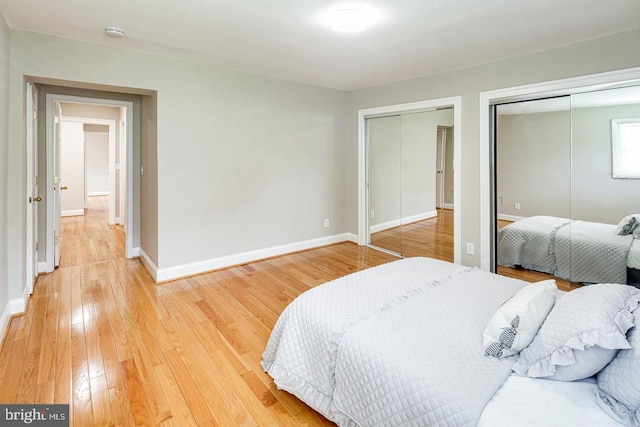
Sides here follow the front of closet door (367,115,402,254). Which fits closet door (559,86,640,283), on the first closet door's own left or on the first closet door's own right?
on the first closet door's own left

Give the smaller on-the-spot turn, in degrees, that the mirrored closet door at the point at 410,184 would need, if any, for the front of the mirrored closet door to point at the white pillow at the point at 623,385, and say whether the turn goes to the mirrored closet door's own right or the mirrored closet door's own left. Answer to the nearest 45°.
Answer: approximately 45° to the mirrored closet door's own left

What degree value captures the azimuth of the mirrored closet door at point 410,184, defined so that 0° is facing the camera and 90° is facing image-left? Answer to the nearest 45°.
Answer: approximately 45°

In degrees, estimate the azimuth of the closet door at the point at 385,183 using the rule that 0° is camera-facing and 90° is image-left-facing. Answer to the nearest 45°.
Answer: approximately 45°

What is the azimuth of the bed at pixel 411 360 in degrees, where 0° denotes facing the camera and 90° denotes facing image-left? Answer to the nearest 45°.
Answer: approximately 135°

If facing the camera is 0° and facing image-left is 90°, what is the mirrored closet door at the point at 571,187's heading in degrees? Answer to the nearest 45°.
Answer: approximately 45°
